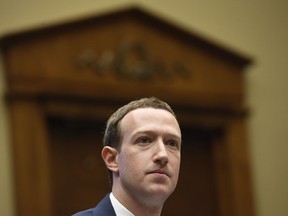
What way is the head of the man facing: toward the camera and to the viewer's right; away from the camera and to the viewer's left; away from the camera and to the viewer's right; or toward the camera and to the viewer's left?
toward the camera and to the viewer's right
